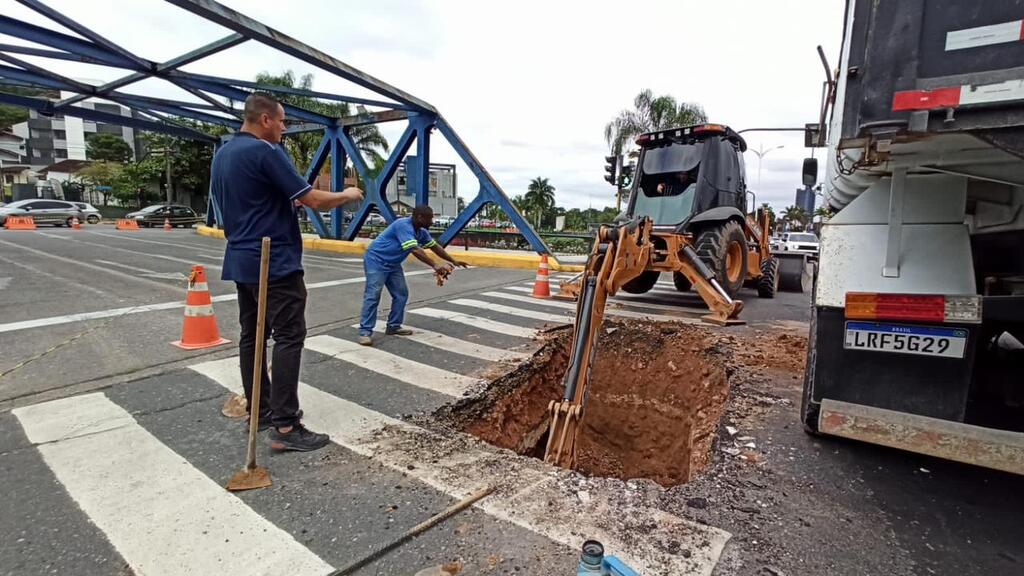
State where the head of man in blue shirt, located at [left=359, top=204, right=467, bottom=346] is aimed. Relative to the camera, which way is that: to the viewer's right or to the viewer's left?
to the viewer's right

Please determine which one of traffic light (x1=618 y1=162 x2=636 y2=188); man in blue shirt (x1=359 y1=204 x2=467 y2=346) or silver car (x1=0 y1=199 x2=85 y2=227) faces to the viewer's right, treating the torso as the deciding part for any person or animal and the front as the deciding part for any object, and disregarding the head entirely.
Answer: the man in blue shirt

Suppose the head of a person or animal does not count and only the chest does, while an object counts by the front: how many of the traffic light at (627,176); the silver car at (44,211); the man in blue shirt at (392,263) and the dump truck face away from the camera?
1

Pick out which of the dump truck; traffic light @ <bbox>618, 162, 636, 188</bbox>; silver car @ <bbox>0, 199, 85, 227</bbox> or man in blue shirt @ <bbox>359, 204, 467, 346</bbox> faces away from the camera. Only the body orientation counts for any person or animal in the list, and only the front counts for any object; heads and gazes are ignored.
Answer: the dump truck

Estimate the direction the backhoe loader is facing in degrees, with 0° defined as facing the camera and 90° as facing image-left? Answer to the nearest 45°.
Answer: approximately 225°

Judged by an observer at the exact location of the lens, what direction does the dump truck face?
facing away from the viewer

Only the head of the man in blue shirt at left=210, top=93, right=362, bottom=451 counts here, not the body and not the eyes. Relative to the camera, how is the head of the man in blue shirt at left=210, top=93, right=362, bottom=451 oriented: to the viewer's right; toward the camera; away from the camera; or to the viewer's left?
to the viewer's right

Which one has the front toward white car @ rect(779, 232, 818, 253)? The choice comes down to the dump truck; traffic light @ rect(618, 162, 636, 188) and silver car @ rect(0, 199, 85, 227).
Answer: the dump truck

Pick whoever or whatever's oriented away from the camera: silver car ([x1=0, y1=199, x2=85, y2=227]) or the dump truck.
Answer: the dump truck

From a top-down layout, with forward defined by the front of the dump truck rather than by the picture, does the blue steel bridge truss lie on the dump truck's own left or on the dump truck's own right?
on the dump truck's own left

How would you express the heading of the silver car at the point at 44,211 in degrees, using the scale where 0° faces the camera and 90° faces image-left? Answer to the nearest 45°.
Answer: approximately 90°

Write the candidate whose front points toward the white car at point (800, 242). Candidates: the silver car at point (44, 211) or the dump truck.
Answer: the dump truck

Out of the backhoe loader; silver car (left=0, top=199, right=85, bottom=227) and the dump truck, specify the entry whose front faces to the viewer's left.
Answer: the silver car

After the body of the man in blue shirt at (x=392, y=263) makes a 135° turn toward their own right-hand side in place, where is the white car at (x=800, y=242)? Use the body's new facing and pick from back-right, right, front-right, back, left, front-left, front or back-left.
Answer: back

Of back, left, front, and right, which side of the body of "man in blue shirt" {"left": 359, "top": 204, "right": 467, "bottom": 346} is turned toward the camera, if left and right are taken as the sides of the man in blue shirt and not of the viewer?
right
